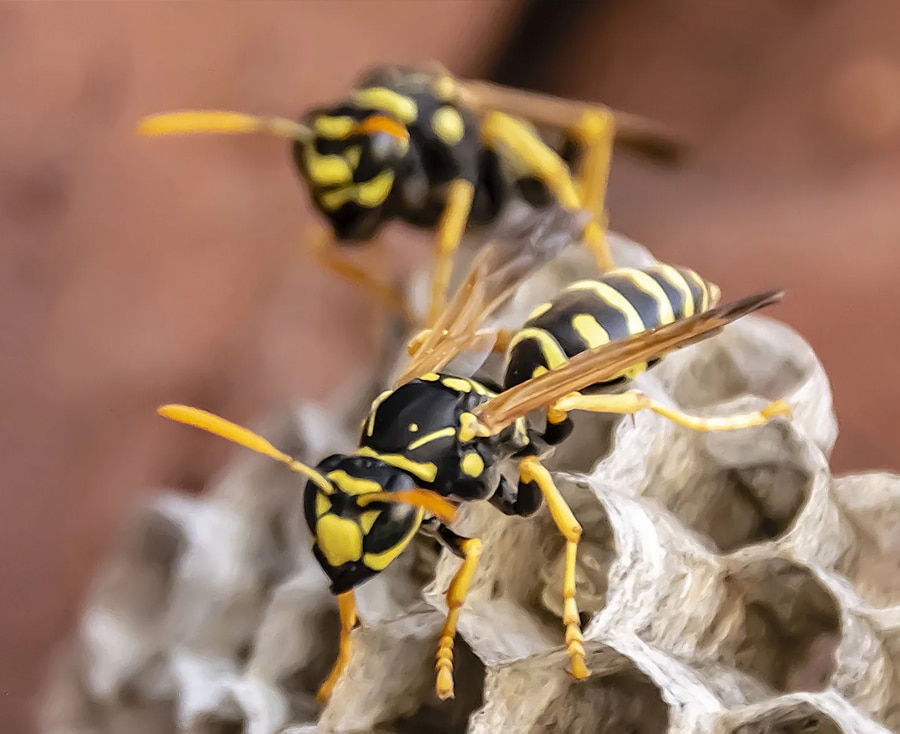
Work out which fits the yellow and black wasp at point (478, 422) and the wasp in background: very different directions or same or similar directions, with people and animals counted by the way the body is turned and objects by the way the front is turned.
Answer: same or similar directions

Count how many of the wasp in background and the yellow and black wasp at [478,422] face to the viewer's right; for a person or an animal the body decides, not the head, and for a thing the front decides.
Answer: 0

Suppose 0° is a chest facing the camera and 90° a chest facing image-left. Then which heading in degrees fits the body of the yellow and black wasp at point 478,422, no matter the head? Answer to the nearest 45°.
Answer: approximately 45°

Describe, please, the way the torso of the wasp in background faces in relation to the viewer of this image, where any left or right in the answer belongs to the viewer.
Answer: facing the viewer and to the left of the viewer
